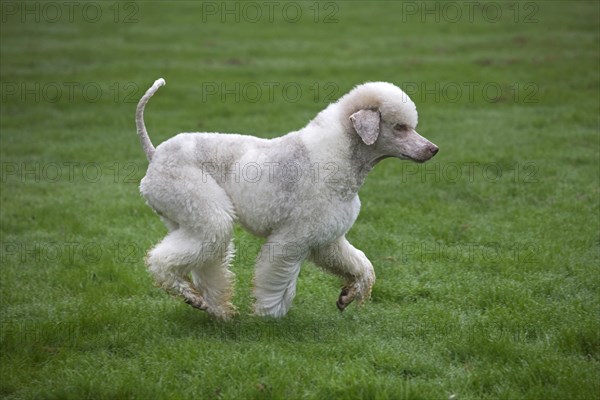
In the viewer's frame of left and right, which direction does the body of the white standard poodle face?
facing to the right of the viewer
